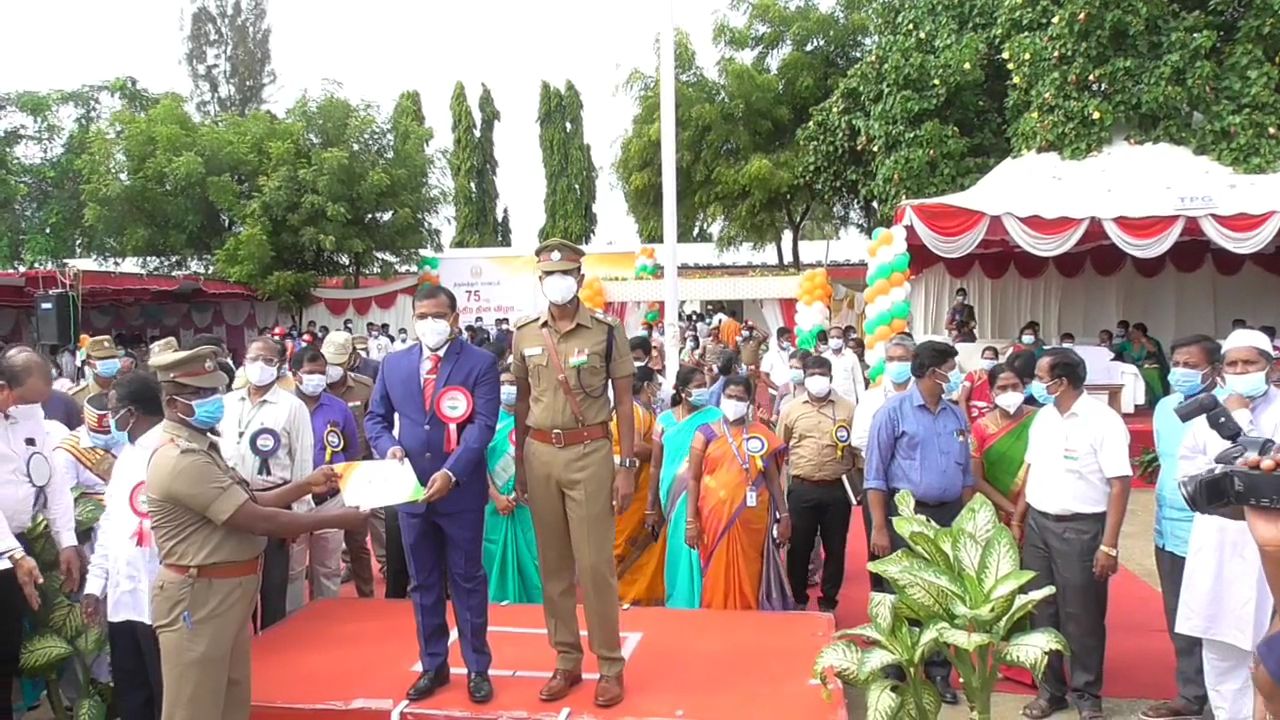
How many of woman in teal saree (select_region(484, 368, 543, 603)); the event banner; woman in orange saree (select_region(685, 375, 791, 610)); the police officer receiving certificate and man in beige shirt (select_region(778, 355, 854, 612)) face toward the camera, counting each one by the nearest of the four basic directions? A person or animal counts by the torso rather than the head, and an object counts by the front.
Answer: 4

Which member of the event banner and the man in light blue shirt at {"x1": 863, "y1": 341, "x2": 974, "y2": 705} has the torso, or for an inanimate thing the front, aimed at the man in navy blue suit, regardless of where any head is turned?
the event banner

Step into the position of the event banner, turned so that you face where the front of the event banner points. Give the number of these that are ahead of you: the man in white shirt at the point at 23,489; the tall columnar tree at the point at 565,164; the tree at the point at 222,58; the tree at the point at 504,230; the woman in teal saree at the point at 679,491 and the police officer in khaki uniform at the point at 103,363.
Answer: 3

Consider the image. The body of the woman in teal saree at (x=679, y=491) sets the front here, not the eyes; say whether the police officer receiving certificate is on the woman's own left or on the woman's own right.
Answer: on the woman's own right

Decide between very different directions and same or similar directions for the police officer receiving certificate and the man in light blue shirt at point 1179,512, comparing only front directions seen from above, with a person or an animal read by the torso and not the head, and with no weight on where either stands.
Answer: very different directions

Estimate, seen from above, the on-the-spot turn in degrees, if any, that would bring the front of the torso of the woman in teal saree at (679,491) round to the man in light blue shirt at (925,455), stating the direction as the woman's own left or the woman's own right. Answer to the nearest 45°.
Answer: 0° — they already face them

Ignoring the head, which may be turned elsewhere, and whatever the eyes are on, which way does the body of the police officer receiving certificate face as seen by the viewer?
to the viewer's right

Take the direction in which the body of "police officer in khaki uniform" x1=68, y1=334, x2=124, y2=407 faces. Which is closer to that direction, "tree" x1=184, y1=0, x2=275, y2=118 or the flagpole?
the flagpole

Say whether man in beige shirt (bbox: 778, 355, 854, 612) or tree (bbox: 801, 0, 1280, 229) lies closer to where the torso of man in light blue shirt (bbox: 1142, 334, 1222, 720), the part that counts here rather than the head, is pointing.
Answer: the man in beige shirt

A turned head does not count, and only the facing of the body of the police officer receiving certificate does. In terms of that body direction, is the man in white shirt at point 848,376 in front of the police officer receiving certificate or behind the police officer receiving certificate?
in front

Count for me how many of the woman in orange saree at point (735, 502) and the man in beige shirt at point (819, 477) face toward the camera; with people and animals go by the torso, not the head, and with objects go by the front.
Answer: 2
